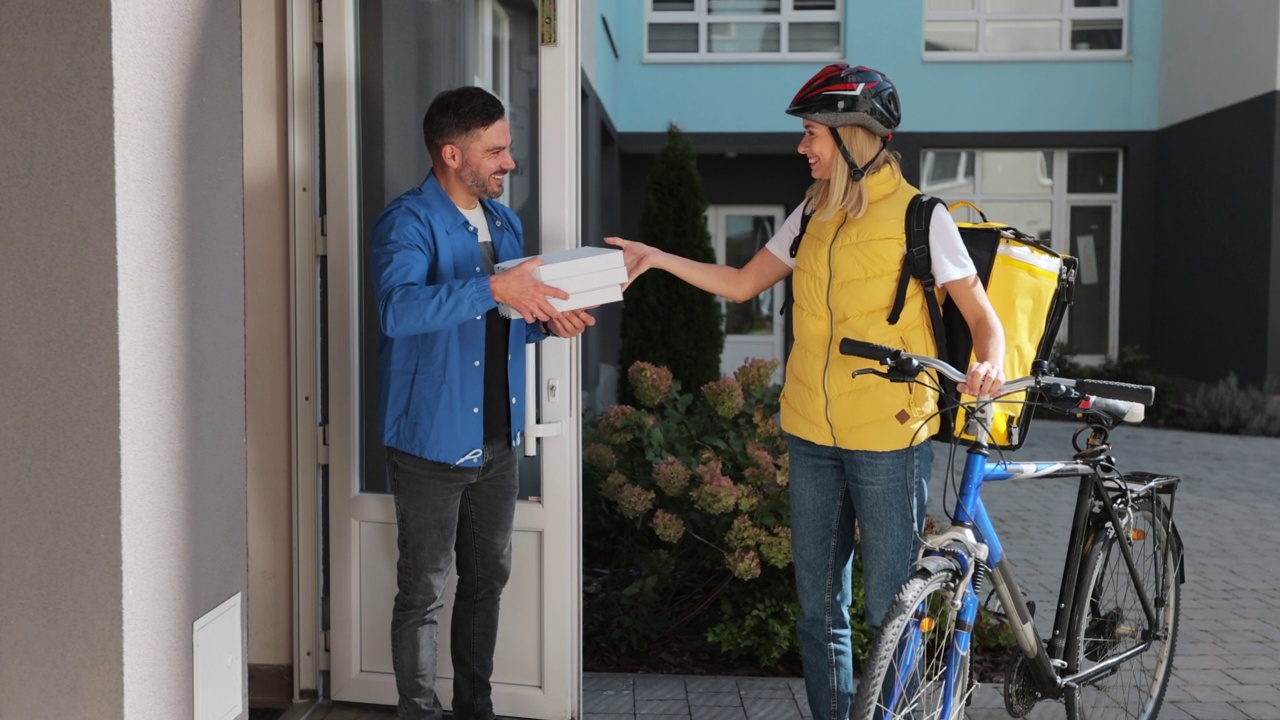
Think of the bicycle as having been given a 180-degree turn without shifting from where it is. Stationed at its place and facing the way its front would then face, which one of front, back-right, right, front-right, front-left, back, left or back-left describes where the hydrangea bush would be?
left

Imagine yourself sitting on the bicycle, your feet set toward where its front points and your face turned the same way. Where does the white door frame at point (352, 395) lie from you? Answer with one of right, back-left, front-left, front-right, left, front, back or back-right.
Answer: front-right

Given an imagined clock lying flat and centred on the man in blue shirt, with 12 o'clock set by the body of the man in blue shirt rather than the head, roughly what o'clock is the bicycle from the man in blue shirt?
The bicycle is roughly at 11 o'clock from the man in blue shirt.

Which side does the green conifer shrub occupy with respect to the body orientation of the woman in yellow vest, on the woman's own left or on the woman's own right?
on the woman's own right

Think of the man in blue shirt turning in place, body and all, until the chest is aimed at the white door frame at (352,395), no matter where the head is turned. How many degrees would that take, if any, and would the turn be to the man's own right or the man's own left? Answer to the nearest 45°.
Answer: approximately 180°

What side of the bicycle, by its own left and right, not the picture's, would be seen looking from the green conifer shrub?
right

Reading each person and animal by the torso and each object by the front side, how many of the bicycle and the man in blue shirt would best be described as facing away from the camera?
0

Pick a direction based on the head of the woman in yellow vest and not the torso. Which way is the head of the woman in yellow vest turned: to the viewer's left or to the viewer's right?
to the viewer's left

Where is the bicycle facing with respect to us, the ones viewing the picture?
facing the viewer and to the left of the viewer

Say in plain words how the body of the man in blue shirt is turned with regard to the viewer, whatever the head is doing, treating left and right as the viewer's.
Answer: facing the viewer and to the right of the viewer

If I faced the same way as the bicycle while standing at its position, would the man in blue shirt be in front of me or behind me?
in front

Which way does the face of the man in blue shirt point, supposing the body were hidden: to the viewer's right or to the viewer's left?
to the viewer's right
